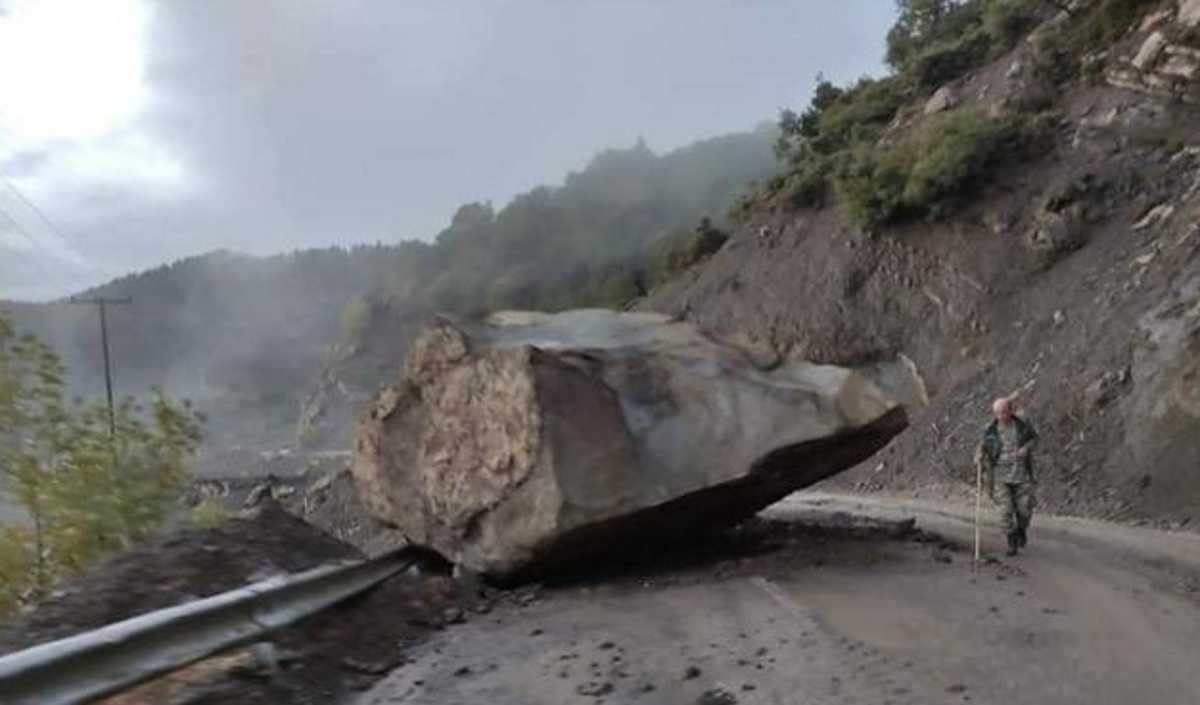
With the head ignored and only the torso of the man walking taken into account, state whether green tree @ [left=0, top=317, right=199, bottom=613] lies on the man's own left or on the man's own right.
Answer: on the man's own right

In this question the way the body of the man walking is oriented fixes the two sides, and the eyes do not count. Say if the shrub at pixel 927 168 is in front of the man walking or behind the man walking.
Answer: behind

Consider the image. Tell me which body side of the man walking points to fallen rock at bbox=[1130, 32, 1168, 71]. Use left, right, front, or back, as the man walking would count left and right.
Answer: back

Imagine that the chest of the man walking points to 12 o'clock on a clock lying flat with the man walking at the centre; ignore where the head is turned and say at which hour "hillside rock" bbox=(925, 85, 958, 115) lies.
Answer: The hillside rock is roughly at 6 o'clock from the man walking.

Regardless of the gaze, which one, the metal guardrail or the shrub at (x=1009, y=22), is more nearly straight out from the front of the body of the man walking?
the metal guardrail

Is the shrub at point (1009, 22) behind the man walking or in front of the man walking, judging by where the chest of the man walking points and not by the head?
behind

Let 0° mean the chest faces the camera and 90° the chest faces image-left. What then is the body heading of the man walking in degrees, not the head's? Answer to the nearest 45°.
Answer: approximately 0°

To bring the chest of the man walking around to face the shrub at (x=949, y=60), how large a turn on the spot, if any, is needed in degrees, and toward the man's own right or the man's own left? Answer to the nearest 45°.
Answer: approximately 180°

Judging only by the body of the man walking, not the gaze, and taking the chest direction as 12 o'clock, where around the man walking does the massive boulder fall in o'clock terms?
The massive boulder is roughly at 2 o'clock from the man walking.

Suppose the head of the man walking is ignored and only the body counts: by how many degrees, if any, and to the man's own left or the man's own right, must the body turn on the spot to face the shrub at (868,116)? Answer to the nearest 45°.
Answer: approximately 180°

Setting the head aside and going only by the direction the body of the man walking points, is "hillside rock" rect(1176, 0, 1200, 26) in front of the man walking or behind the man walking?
behind
